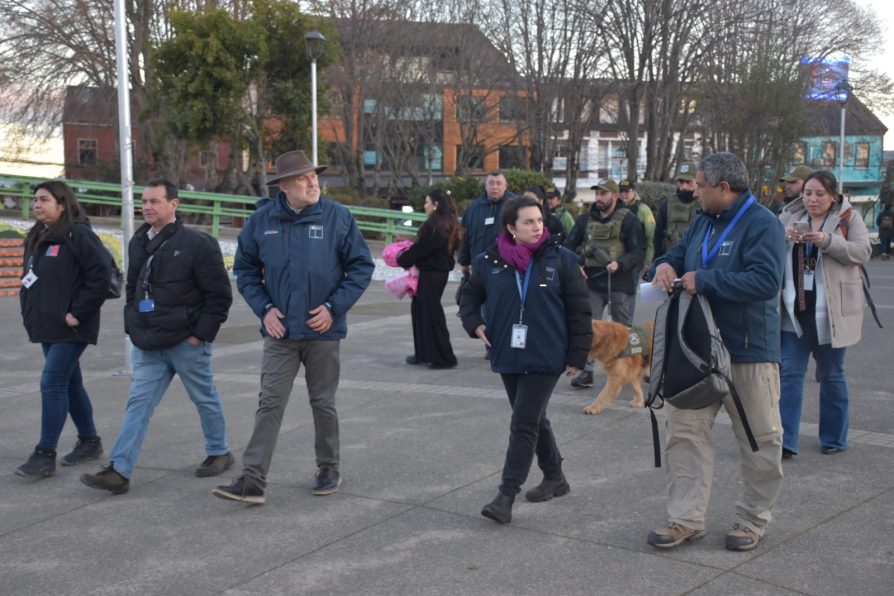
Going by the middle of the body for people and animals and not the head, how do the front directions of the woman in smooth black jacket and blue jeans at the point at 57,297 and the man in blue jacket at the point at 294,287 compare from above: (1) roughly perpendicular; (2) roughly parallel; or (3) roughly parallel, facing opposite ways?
roughly parallel

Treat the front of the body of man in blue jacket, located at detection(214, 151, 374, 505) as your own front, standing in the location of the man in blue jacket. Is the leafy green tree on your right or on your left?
on your right

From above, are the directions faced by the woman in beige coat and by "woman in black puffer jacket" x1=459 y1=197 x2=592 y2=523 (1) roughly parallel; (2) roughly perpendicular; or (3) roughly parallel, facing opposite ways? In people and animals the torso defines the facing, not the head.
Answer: roughly parallel

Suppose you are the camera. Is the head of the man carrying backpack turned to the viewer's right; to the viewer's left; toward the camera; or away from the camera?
to the viewer's left

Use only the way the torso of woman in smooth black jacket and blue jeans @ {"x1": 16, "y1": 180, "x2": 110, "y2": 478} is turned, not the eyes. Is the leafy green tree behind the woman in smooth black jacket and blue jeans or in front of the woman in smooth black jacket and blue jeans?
behind

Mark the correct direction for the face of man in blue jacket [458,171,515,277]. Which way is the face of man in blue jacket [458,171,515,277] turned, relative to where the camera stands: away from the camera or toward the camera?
toward the camera

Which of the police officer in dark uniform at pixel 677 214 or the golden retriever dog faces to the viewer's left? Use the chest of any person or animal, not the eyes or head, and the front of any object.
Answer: the golden retriever dog

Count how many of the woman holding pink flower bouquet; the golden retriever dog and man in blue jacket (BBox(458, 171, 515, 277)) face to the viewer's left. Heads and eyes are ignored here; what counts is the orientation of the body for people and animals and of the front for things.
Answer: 2

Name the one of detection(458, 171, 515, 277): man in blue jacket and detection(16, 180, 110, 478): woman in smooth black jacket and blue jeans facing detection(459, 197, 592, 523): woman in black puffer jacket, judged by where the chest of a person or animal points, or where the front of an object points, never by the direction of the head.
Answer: the man in blue jacket

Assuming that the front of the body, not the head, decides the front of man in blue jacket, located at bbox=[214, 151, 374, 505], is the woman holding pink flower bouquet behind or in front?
behind

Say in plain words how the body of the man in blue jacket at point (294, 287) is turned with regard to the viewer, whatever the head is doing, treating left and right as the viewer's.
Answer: facing the viewer and to the left of the viewer

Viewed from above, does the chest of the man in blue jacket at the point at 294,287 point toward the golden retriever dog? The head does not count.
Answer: no

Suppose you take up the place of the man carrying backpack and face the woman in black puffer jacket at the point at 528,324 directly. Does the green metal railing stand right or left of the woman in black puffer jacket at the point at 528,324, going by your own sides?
right

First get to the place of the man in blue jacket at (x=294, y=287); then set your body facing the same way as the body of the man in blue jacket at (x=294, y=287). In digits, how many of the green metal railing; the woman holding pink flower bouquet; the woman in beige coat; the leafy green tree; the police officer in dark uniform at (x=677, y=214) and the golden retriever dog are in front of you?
0

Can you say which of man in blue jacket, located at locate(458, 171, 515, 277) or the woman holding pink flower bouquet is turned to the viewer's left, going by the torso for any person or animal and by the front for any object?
the woman holding pink flower bouquet

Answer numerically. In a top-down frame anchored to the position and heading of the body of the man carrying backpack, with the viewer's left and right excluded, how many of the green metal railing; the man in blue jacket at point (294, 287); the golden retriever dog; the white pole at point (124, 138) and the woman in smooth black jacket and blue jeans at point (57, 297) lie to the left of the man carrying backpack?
0

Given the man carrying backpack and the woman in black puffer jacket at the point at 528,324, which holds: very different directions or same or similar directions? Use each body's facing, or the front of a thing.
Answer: same or similar directions

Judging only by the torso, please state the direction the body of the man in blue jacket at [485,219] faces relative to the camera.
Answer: toward the camera

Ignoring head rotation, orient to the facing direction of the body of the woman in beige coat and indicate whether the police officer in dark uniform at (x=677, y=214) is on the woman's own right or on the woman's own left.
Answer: on the woman's own right

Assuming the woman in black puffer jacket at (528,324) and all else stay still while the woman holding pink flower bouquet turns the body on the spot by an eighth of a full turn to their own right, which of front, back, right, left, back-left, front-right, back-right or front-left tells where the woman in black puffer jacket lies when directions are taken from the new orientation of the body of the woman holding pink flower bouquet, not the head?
back-left

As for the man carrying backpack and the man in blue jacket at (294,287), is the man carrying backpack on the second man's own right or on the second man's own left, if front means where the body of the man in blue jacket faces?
on the second man's own left

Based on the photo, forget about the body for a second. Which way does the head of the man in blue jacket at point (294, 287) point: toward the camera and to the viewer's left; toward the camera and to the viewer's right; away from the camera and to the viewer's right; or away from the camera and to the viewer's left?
toward the camera and to the viewer's right

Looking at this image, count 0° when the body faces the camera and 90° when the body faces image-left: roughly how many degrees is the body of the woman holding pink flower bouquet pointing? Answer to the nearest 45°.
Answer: approximately 90°
